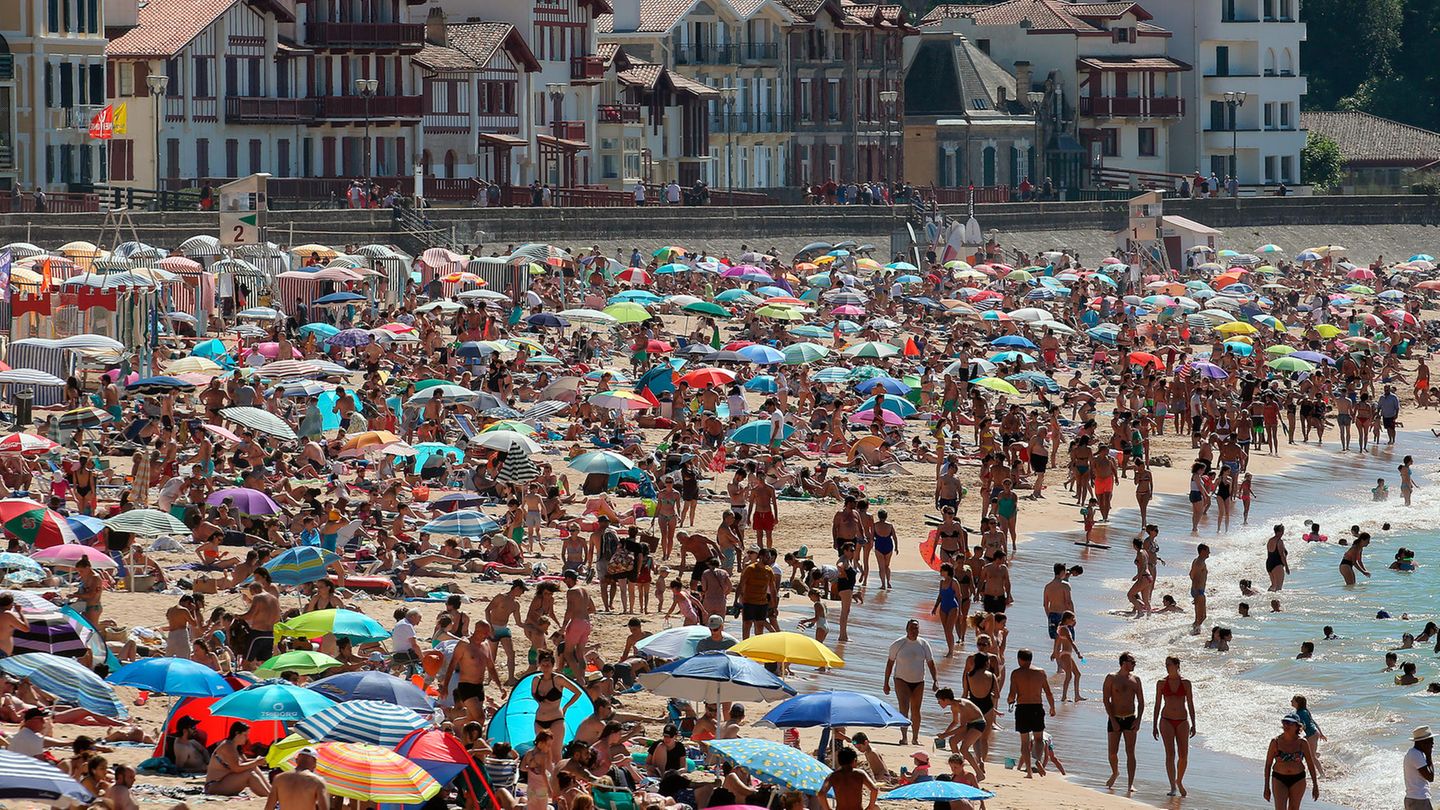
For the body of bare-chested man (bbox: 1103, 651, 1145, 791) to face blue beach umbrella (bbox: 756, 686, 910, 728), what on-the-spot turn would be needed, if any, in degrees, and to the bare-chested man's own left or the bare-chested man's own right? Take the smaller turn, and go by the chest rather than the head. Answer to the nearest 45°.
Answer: approximately 45° to the bare-chested man's own right

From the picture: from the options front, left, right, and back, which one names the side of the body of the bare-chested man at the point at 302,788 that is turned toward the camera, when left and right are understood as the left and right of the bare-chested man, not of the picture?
back

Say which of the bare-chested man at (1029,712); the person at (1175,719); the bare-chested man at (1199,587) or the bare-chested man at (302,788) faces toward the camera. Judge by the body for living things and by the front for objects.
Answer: the person

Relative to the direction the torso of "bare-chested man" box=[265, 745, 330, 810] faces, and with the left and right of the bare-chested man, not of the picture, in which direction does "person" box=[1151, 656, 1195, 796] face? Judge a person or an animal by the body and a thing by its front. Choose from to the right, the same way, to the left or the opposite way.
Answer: the opposite way

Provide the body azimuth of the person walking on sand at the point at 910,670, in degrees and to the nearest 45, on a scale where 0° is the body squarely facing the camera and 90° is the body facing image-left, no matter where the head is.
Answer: approximately 0°

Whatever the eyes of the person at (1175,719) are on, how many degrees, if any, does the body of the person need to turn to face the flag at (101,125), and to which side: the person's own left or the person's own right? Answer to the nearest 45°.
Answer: approximately 135° to the person's own right

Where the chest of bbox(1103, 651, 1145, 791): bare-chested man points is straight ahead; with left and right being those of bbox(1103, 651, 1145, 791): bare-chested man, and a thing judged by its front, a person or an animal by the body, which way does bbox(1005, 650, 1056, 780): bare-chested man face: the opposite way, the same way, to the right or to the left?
the opposite way

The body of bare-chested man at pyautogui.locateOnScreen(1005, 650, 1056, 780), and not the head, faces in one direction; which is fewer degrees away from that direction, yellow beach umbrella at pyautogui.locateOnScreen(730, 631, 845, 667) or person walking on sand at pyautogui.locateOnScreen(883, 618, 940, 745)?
the person walking on sand

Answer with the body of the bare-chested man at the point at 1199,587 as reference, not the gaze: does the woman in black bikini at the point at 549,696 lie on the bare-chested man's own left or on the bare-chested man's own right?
on the bare-chested man's own right

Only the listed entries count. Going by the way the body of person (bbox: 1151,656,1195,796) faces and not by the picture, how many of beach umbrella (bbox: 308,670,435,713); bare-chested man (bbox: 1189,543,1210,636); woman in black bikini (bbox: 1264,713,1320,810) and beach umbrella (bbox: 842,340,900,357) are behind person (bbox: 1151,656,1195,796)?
2

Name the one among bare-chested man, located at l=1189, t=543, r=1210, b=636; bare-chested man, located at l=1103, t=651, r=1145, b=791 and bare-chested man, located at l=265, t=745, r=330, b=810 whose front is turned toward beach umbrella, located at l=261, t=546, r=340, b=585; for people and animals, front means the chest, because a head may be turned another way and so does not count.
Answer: bare-chested man, located at l=265, t=745, r=330, b=810
